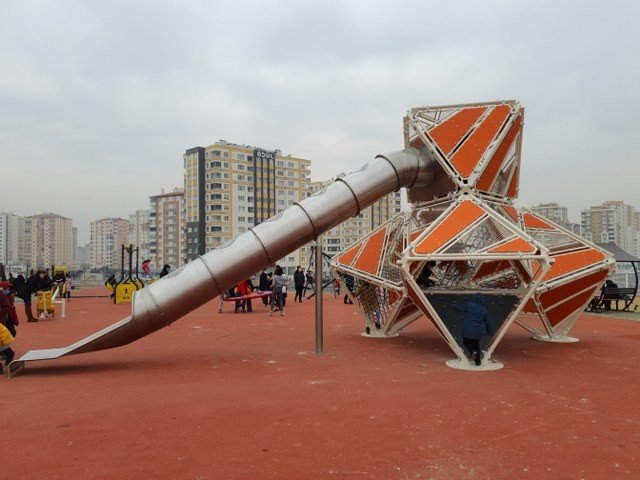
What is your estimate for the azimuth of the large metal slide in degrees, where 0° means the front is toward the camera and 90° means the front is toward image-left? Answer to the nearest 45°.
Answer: approximately 90°

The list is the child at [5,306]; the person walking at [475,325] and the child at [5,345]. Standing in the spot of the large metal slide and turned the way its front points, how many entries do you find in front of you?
2

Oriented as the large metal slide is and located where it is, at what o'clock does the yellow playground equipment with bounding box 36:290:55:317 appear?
The yellow playground equipment is roughly at 2 o'clock from the large metal slide.

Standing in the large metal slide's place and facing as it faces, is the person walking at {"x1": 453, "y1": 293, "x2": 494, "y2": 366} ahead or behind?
behind

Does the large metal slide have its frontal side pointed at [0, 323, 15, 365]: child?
yes

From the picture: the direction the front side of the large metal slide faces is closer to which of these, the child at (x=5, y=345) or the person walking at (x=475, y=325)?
the child

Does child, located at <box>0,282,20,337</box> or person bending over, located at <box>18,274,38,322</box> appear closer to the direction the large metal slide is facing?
the child

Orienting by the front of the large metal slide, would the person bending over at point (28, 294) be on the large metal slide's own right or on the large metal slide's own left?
on the large metal slide's own right
